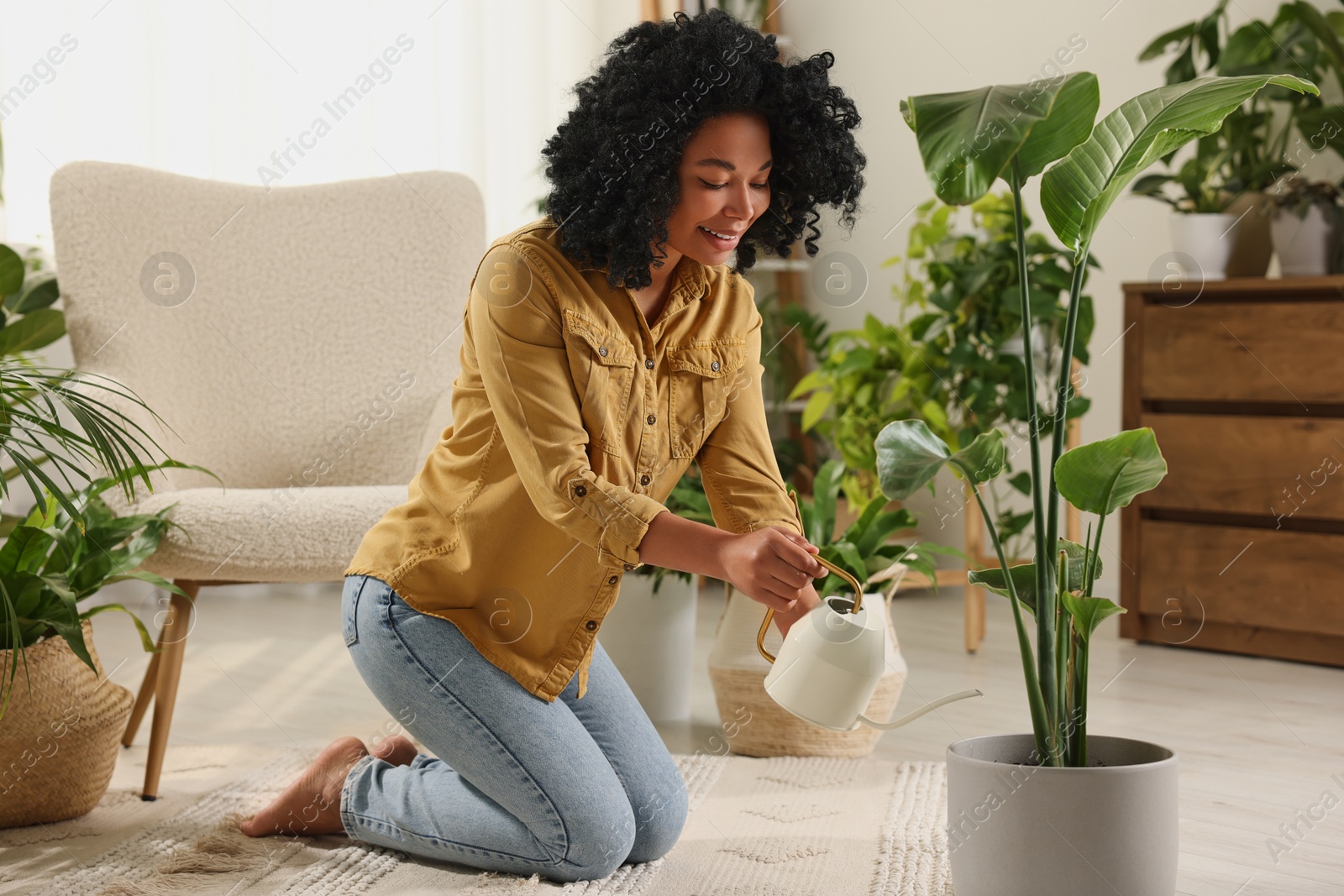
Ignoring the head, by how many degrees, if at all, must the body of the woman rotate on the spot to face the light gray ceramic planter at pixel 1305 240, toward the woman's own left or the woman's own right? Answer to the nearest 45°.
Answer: approximately 90° to the woman's own left

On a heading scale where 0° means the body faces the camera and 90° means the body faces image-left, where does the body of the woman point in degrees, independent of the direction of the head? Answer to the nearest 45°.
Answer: approximately 315°

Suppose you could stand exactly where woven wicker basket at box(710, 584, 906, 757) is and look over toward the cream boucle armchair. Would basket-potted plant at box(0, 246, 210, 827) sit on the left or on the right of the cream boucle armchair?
left

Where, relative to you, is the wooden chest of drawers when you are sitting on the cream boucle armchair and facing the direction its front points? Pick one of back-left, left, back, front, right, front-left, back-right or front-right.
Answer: left

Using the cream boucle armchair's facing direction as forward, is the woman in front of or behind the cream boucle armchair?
in front

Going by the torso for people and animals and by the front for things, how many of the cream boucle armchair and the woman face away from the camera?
0

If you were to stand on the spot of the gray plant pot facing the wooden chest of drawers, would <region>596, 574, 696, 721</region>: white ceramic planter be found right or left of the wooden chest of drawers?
left

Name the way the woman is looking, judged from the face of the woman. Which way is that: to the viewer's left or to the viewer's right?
to the viewer's right

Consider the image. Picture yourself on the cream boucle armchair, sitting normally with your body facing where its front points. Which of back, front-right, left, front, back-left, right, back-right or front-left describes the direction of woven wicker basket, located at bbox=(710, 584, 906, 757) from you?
front-left

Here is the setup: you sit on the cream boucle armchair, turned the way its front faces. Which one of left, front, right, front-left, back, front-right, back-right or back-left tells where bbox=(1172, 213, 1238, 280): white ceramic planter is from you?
left

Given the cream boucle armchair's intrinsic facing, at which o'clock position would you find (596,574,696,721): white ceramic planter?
The white ceramic planter is roughly at 10 o'clock from the cream boucle armchair.

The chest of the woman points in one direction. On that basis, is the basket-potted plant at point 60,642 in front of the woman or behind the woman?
behind

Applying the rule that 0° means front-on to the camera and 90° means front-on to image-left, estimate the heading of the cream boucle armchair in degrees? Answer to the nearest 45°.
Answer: approximately 0°

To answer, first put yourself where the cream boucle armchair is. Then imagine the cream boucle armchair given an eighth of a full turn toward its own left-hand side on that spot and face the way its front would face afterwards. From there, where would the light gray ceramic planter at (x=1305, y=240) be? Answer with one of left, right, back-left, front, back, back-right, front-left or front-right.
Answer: front-left
